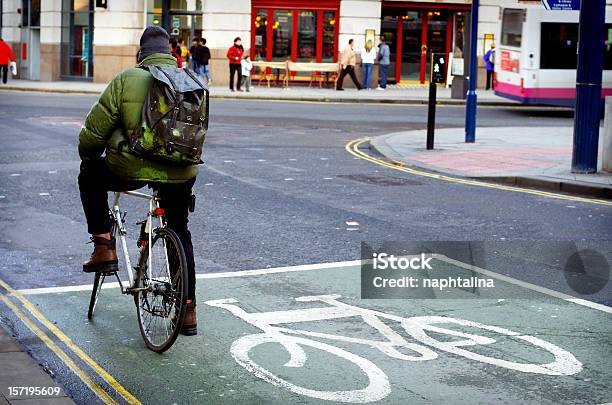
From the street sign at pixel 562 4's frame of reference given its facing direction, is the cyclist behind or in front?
in front

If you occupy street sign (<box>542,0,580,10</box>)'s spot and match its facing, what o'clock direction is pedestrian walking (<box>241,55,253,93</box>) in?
The pedestrian walking is roughly at 5 o'clock from the street sign.

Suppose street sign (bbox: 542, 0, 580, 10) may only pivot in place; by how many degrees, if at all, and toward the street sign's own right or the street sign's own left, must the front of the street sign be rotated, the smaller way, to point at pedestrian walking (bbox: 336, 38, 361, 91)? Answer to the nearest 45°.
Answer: approximately 180°

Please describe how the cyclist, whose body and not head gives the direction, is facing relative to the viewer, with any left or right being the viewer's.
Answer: facing away from the viewer and to the left of the viewer

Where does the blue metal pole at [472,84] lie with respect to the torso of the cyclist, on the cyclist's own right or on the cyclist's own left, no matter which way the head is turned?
on the cyclist's own right

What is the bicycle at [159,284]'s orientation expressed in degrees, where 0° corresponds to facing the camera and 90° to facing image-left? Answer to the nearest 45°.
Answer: approximately 135°

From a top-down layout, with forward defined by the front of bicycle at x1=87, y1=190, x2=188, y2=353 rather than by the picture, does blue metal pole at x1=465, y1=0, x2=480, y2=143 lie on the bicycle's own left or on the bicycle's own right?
on the bicycle's own right

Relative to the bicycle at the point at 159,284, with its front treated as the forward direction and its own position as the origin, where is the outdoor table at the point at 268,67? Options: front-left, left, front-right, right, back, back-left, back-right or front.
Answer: front-right

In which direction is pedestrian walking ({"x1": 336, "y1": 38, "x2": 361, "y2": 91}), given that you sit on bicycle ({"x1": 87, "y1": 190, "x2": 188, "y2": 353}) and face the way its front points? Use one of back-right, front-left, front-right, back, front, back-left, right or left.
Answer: front-right

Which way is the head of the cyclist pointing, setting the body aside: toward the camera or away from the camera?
away from the camera
